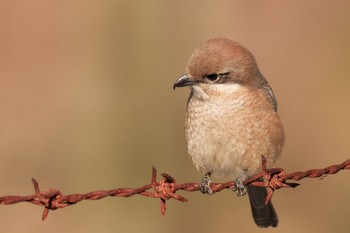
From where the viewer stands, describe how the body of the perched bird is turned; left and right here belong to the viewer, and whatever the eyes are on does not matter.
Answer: facing the viewer and to the left of the viewer
